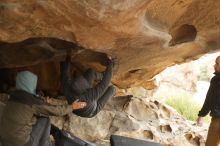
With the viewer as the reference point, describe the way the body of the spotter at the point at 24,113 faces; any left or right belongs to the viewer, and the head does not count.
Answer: facing away from the viewer and to the right of the viewer

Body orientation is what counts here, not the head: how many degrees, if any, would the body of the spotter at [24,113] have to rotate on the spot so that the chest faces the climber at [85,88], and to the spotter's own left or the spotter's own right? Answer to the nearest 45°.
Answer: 0° — they already face them
